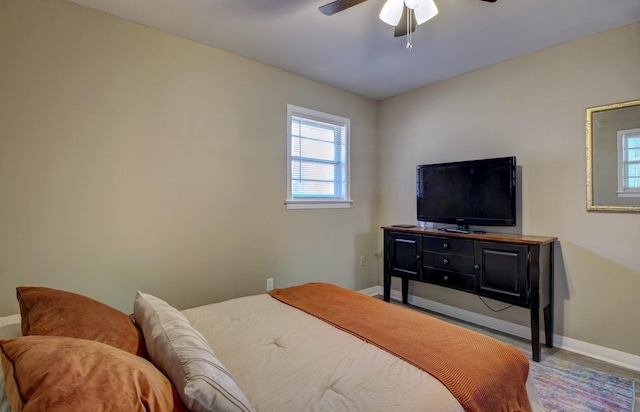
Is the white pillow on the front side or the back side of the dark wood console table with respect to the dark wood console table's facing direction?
on the front side

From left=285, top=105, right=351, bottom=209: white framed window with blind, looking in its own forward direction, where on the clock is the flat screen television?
The flat screen television is roughly at 11 o'clock from the white framed window with blind.

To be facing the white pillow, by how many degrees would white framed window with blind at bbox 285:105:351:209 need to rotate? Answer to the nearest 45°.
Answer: approximately 45° to its right

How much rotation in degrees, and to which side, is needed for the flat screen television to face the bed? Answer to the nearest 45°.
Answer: approximately 45° to its left

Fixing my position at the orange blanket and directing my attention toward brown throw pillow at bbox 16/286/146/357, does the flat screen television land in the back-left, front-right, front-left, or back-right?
back-right

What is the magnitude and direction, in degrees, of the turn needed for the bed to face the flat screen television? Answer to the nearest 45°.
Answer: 0° — it already faces it

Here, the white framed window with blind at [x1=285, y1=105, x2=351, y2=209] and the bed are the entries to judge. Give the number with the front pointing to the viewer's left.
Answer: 0

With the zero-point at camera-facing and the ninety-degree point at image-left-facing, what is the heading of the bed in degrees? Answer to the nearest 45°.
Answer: approximately 225°

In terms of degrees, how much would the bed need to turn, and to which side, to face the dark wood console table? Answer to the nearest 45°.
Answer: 0° — it already faces it

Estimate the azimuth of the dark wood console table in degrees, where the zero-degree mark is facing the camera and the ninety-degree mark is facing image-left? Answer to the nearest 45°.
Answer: approximately 45°
